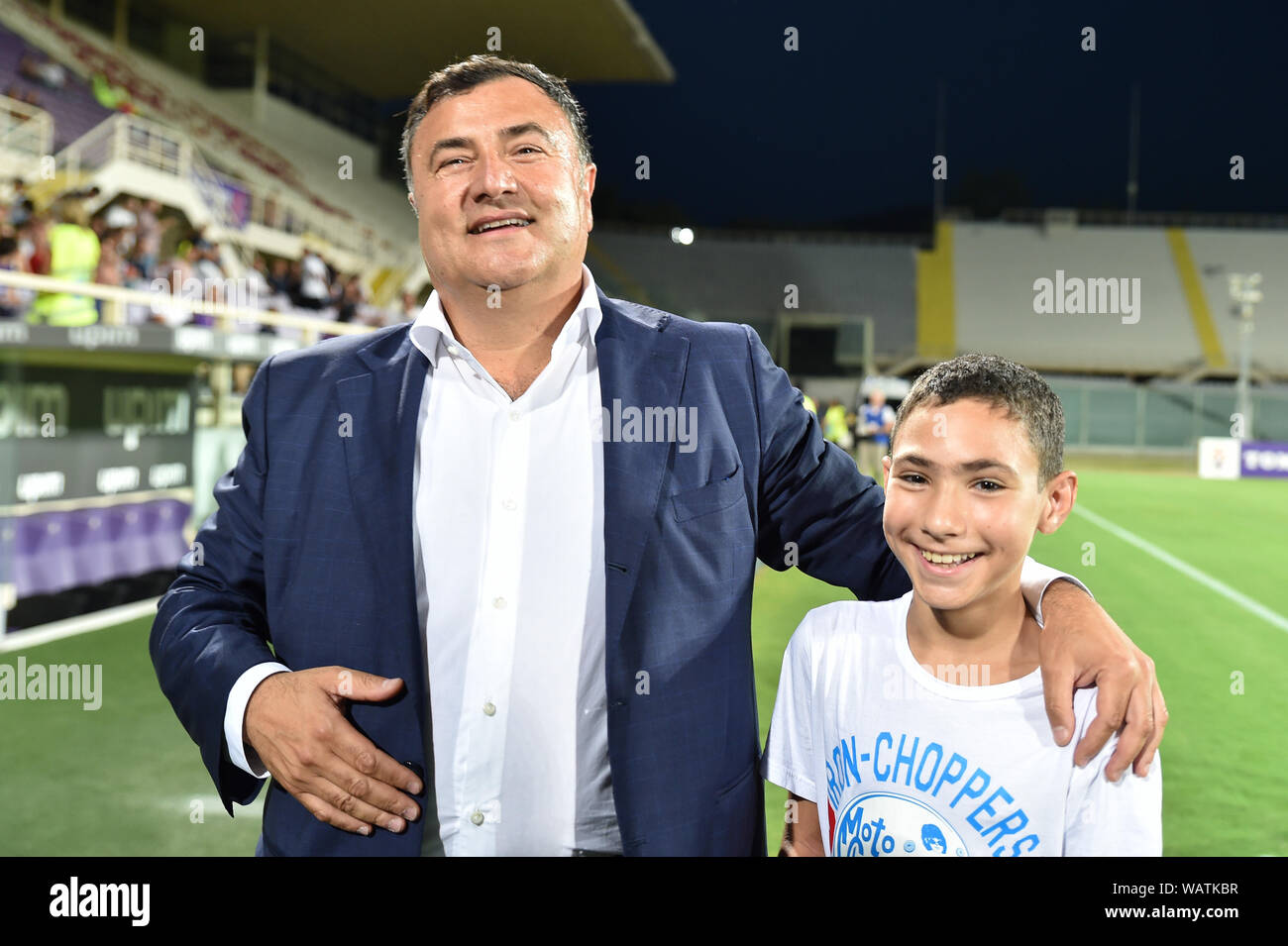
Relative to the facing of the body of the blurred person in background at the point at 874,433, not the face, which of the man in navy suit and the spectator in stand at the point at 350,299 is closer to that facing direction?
the man in navy suit

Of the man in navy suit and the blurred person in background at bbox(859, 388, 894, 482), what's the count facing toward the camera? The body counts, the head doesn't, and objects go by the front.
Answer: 2

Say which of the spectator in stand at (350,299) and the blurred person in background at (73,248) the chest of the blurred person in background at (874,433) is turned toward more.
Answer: the blurred person in background

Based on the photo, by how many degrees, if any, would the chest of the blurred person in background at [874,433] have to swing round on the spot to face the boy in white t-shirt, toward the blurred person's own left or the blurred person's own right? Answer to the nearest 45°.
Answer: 0° — they already face them

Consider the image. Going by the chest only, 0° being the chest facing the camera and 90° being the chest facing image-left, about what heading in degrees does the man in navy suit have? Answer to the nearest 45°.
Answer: approximately 0°

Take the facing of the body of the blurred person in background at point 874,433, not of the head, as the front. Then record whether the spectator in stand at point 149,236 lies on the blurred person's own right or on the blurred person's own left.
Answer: on the blurred person's own right
